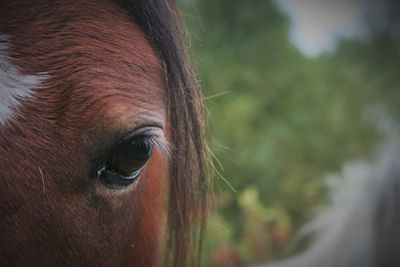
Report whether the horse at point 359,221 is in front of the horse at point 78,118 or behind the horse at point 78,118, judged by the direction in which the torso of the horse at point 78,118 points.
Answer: behind
